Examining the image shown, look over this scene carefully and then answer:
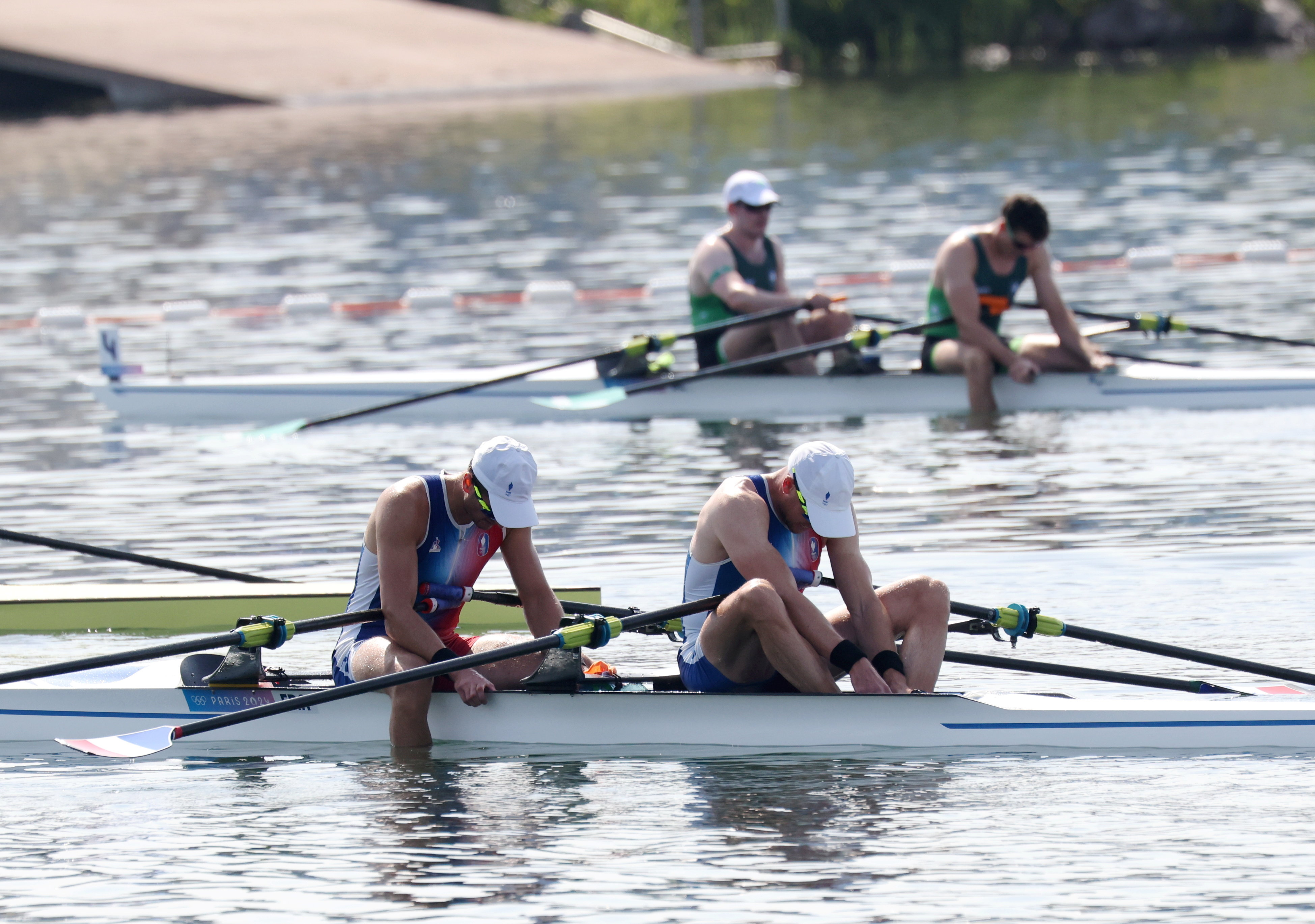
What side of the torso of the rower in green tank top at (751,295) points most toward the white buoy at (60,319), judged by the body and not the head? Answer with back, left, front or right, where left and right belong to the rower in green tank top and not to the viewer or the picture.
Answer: back

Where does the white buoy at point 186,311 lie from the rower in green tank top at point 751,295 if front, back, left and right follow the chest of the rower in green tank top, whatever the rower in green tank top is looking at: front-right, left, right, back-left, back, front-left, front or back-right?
back

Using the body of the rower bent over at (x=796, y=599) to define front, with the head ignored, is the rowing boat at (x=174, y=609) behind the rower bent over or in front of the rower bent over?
behind

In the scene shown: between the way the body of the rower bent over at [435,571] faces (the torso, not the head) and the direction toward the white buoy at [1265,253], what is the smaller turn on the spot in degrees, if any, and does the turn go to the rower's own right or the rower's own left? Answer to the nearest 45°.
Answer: approximately 90° to the rower's own left

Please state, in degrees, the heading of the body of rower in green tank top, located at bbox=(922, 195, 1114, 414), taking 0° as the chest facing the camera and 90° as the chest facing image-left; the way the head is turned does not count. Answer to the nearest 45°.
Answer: approximately 315°

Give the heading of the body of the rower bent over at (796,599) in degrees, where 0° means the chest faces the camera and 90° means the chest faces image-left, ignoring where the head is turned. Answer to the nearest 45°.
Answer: approximately 315°

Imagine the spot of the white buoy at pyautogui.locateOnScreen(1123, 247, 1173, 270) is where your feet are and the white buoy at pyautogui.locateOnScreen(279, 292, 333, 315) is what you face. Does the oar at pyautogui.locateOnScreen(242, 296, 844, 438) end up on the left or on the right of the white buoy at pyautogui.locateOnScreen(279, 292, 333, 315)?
left

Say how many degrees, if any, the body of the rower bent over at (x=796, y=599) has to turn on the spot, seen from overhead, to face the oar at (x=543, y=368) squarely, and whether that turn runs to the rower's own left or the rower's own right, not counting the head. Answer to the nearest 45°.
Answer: approximately 135° to the rower's own left
